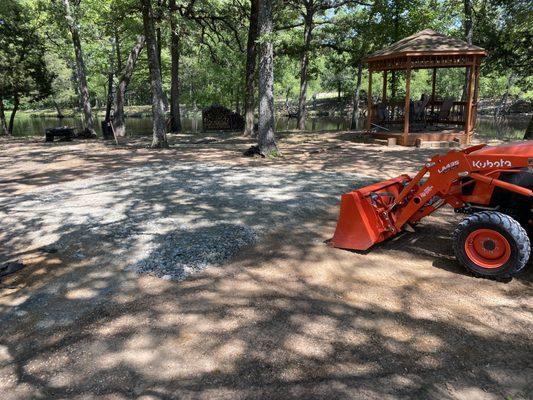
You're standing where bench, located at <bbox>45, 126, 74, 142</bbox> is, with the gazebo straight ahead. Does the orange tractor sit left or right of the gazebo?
right

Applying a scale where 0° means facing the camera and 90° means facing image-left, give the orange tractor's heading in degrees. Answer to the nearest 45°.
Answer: approximately 90°

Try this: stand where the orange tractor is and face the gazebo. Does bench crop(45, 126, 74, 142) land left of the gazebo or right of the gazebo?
left

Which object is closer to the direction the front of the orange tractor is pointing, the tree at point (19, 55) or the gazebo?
the tree

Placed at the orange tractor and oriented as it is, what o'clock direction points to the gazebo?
The gazebo is roughly at 3 o'clock from the orange tractor.

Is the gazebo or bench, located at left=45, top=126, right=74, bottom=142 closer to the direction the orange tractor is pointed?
the bench

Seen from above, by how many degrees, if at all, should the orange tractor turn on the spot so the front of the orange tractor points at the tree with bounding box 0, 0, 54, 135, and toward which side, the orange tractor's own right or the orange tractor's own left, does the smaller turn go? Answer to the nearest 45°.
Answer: approximately 45° to the orange tractor's own right

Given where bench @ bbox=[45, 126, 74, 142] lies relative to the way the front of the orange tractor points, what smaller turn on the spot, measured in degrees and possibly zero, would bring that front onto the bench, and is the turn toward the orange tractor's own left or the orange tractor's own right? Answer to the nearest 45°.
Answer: approximately 45° to the orange tractor's own right

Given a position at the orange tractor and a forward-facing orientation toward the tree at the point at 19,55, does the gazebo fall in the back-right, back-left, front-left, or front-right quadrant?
front-right
